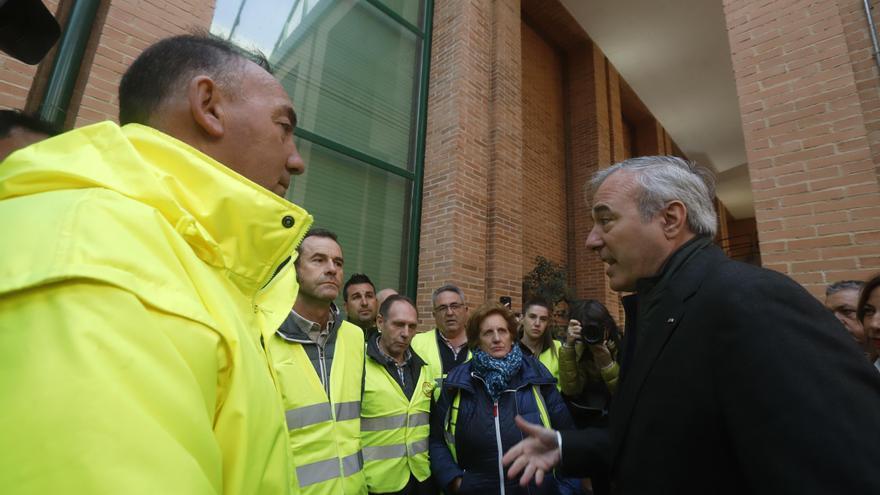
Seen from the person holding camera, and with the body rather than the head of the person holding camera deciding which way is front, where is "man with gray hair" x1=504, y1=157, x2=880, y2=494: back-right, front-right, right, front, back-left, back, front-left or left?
front

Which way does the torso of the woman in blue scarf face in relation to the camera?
toward the camera

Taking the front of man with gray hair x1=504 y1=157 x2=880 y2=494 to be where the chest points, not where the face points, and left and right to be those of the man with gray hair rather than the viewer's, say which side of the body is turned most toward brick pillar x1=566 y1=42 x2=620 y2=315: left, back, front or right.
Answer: right

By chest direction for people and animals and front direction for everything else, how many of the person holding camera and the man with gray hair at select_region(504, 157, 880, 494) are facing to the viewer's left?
1

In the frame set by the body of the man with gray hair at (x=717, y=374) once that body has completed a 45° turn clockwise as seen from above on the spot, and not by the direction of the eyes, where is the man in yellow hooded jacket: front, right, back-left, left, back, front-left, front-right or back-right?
left

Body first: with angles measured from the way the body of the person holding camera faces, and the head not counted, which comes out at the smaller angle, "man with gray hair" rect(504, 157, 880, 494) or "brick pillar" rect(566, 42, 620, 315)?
the man with gray hair

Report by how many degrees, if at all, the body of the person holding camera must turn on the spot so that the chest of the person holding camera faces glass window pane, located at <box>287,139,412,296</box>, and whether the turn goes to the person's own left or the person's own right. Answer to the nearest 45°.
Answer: approximately 90° to the person's own right

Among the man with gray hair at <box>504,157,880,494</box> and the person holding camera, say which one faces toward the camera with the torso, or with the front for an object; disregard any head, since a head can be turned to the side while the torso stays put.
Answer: the person holding camera

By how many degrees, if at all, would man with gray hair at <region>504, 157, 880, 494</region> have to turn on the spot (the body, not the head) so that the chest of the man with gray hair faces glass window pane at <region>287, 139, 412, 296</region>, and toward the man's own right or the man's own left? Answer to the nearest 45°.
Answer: approximately 45° to the man's own right

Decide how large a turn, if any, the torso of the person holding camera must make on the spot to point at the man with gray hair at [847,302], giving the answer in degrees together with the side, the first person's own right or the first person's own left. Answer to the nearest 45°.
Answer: approximately 90° to the first person's own left

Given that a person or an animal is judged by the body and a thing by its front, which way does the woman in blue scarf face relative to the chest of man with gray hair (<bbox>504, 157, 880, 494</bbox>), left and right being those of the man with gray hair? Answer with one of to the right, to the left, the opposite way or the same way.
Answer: to the left

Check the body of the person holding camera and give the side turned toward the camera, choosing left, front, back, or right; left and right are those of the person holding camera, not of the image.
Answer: front

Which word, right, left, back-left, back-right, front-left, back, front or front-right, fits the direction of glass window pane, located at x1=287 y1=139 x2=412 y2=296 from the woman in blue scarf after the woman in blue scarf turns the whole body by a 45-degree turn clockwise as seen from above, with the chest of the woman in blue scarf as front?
right

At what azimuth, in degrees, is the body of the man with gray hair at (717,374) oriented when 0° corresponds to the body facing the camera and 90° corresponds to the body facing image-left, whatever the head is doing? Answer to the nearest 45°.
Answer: approximately 90°
